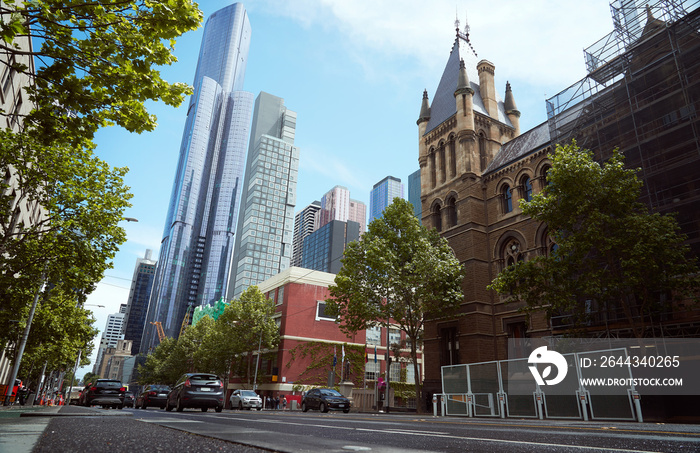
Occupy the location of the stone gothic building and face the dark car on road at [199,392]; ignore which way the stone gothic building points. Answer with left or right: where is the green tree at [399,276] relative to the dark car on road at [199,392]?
right

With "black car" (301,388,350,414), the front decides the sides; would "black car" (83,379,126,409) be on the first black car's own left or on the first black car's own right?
on the first black car's own right

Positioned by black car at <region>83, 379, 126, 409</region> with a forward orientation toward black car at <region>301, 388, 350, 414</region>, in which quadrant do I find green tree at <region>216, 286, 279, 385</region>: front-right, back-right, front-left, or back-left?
front-left

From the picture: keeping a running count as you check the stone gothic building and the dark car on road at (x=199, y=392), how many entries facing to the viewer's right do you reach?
0

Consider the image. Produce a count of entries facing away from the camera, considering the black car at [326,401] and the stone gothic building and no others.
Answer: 0

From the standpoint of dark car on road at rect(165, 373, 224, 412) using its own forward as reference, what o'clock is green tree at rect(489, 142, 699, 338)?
The green tree is roughly at 5 o'clock from the dark car on road.

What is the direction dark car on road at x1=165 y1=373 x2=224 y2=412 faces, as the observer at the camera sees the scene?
facing away from the viewer and to the left of the viewer

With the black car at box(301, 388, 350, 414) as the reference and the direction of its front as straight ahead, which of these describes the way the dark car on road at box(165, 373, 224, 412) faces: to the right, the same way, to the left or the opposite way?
the opposite way

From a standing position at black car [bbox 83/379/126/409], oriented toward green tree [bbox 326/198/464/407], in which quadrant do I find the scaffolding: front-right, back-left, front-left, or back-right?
front-right

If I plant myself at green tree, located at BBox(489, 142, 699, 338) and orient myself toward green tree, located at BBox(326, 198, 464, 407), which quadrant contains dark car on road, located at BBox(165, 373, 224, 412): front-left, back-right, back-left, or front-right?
front-left

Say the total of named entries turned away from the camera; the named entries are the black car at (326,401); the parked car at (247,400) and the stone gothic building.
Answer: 0

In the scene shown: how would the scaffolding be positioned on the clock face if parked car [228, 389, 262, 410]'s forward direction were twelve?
The scaffolding is roughly at 12 o'clock from the parked car.

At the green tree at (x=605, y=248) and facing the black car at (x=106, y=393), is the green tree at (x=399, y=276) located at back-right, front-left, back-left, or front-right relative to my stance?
front-right

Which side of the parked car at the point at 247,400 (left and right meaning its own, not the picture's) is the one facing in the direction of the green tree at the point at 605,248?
front

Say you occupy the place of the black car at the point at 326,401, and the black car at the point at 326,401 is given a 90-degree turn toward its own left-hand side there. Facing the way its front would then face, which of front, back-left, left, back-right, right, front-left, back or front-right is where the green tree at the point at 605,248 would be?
right
